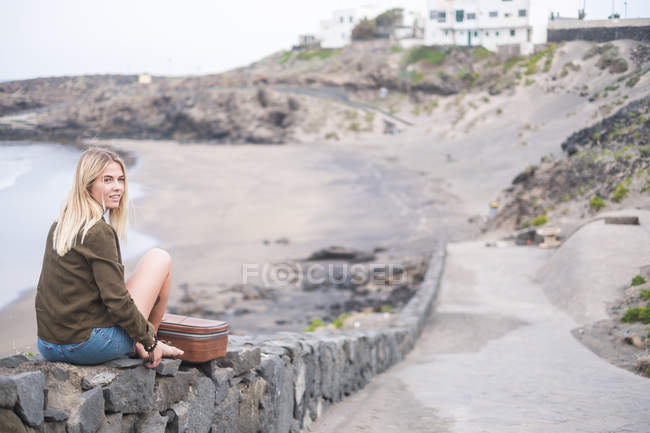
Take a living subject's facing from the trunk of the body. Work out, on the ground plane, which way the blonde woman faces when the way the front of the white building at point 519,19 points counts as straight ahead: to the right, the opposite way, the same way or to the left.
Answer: the opposite way

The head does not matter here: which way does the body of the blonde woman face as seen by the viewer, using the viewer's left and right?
facing away from the viewer and to the right of the viewer

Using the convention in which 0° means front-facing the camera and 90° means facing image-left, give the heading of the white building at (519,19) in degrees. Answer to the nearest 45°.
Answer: approximately 0°

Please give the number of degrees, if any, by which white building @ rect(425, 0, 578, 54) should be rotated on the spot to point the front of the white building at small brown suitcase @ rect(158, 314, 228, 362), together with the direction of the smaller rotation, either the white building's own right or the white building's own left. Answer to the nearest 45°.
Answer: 0° — it already faces it

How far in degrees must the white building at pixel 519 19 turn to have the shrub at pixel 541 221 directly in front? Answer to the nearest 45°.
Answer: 0° — it already faces it

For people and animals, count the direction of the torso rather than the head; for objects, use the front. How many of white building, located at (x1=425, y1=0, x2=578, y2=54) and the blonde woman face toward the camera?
1

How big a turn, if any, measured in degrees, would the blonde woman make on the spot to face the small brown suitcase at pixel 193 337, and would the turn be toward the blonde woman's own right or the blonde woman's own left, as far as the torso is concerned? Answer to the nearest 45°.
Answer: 0° — they already face it
